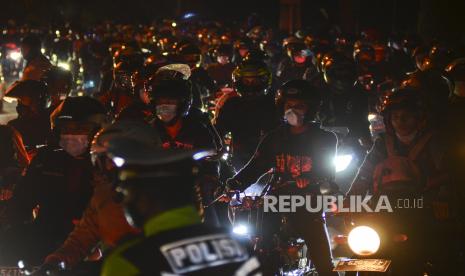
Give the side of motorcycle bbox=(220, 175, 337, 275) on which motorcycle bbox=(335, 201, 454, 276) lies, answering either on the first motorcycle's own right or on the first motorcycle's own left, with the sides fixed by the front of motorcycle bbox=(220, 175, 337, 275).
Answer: on the first motorcycle's own left

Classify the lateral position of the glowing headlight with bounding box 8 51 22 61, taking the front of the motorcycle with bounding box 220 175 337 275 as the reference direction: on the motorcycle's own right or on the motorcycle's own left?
on the motorcycle's own right

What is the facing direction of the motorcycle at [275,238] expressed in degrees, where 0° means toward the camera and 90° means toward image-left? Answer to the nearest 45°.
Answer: approximately 45°

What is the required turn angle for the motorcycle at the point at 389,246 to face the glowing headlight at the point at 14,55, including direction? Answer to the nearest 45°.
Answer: approximately 90° to its right

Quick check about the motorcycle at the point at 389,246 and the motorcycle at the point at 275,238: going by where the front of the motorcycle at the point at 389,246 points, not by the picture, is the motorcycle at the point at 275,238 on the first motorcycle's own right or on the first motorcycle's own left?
on the first motorcycle's own right

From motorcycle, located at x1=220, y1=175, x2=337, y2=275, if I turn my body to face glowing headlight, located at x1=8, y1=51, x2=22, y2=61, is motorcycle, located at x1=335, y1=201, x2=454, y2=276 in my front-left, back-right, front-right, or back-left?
back-right

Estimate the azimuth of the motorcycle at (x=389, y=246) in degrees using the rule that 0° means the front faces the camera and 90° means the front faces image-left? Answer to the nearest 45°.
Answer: approximately 45°
